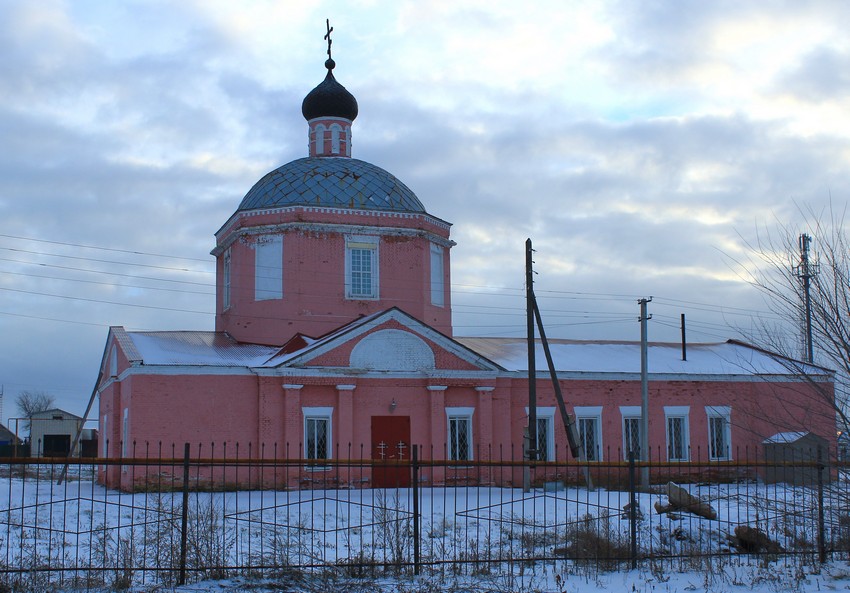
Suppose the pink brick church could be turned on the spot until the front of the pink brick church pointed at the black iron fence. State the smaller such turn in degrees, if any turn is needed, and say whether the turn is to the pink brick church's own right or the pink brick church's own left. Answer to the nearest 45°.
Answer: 0° — it already faces it

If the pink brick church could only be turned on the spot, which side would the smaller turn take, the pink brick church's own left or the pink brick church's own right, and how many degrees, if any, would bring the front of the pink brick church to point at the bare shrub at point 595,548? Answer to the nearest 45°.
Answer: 0° — it already faces it

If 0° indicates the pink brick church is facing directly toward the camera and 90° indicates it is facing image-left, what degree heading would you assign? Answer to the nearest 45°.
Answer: approximately 0°
